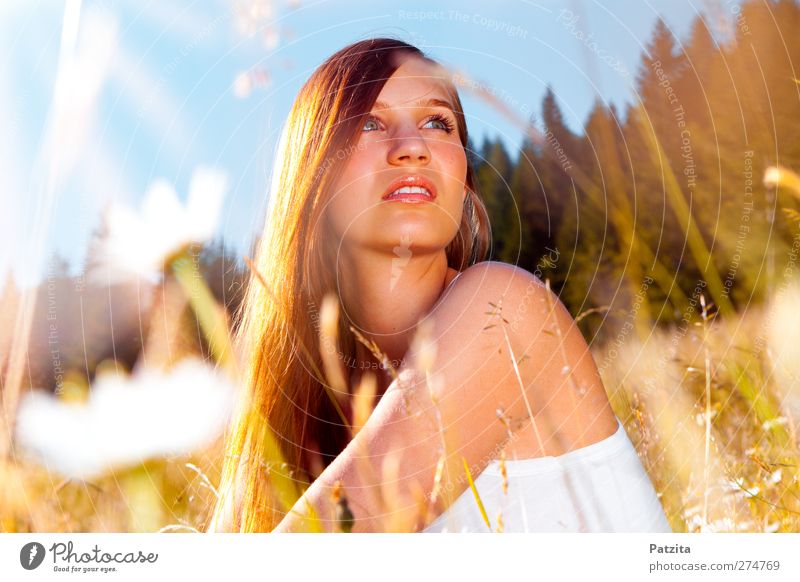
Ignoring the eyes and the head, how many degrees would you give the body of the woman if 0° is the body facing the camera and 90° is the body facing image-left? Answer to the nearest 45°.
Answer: approximately 45°
